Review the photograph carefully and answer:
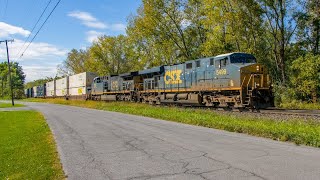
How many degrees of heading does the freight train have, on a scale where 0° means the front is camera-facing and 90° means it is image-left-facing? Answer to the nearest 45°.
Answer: approximately 315°

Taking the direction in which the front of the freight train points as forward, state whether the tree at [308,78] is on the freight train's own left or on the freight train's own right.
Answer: on the freight train's own left

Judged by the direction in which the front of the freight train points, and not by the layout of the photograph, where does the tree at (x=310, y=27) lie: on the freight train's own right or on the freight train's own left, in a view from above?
on the freight train's own left
